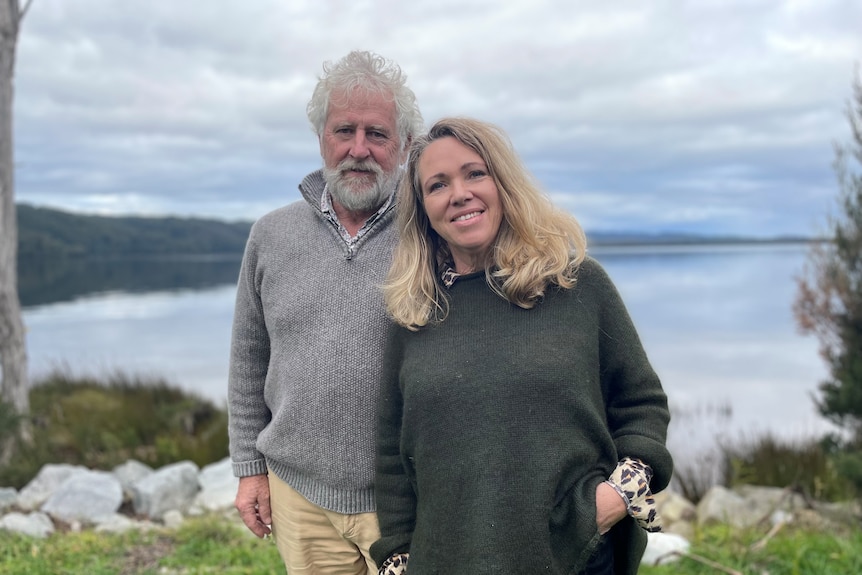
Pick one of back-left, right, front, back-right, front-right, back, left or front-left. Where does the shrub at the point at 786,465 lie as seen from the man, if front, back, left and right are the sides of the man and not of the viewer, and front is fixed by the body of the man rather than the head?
back-left

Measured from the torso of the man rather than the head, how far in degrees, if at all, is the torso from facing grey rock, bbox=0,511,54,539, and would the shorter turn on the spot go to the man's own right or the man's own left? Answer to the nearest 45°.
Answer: approximately 135° to the man's own right

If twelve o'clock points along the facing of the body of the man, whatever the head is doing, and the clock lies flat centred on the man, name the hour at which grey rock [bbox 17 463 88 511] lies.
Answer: The grey rock is roughly at 5 o'clock from the man.

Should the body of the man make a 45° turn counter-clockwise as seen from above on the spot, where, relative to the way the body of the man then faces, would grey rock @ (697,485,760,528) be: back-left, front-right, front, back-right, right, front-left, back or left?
left

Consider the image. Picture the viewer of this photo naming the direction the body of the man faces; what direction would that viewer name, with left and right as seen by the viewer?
facing the viewer

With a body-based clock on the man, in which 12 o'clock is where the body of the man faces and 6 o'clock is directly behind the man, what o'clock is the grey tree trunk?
The grey tree trunk is roughly at 5 o'clock from the man.
